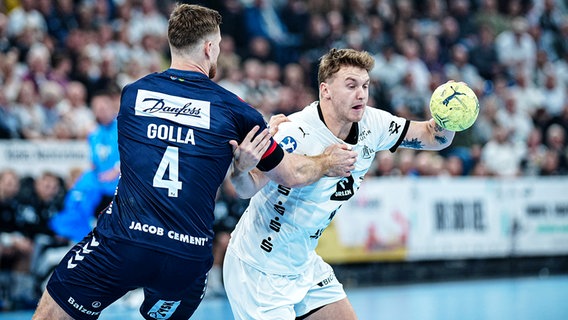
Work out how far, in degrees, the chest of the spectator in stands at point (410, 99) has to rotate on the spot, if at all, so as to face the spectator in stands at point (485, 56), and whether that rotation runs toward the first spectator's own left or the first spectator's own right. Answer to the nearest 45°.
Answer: approximately 135° to the first spectator's own left

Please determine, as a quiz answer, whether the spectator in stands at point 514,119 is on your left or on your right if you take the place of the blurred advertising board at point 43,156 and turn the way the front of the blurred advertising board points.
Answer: on your left

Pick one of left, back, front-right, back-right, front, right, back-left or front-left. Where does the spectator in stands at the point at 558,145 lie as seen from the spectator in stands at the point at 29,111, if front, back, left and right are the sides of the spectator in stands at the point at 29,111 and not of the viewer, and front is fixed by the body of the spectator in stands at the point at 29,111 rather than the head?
left

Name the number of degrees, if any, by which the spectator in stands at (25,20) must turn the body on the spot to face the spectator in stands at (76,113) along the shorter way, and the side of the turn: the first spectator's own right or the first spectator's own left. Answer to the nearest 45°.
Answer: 0° — they already face them

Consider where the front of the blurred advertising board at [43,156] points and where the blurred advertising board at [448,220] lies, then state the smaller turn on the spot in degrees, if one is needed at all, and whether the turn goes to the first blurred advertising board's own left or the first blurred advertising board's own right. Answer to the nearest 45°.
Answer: approximately 90° to the first blurred advertising board's own left

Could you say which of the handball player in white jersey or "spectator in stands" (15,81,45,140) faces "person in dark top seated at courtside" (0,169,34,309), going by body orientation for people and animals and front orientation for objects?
"spectator in stands" (15,81,45,140)

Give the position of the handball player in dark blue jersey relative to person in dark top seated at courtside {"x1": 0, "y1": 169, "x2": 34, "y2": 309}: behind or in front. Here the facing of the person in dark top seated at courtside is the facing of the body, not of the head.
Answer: in front

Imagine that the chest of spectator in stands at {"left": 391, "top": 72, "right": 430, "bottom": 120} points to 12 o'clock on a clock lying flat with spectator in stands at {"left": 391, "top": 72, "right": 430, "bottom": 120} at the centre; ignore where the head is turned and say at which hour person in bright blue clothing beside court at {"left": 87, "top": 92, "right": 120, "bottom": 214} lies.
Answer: person in bright blue clothing beside court at {"left": 87, "top": 92, "right": 120, "bottom": 214} is roughly at 1 o'clock from spectator in stands at {"left": 391, "top": 72, "right": 430, "bottom": 120}.

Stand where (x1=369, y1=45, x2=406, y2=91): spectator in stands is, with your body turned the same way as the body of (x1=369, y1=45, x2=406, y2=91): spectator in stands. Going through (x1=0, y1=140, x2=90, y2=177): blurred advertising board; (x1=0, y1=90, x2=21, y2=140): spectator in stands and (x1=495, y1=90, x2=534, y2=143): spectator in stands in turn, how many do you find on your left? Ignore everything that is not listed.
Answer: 1

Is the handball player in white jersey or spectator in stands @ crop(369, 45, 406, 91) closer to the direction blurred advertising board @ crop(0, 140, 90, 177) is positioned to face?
the handball player in white jersey

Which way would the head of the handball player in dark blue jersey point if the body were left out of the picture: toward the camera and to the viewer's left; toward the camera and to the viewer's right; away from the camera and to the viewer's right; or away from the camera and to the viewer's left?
away from the camera and to the viewer's right

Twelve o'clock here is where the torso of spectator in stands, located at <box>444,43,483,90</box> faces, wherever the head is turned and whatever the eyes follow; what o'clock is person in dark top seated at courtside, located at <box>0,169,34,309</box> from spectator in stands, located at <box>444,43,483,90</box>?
person in dark top seated at courtside, located at <box>0,169,34,309</box> is roughly at 1 o'clock from spectator in stands, located at <box>444,43,483,90</box>.

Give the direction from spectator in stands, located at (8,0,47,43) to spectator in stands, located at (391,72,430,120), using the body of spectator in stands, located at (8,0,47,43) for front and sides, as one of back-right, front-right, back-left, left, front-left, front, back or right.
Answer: left
